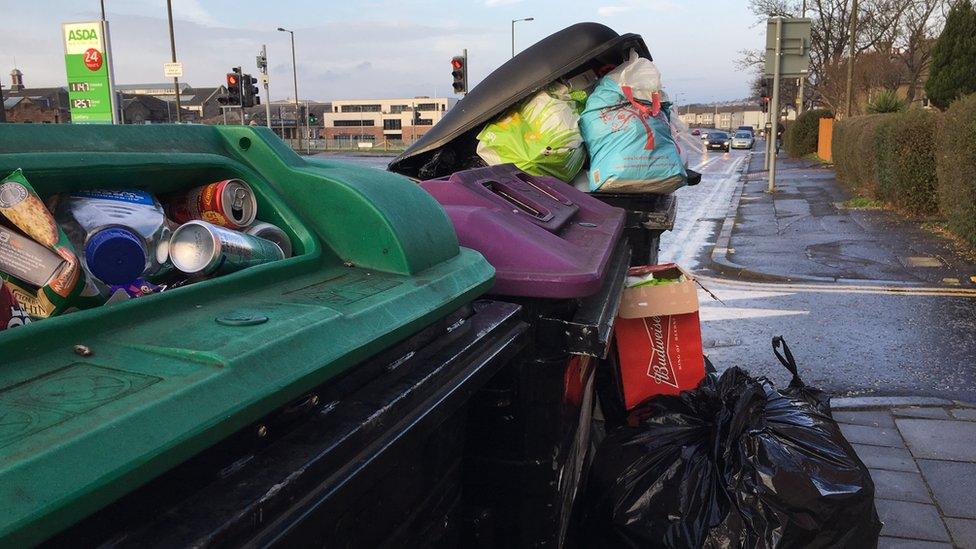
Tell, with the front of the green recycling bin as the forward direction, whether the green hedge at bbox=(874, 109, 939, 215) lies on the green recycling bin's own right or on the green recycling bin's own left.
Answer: on the green recycling bin's own left

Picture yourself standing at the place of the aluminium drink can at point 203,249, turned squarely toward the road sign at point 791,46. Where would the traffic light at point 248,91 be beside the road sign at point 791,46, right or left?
left

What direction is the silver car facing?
toward the camera

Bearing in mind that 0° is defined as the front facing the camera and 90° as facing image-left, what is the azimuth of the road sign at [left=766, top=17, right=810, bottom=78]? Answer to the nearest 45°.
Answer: approximately 180°

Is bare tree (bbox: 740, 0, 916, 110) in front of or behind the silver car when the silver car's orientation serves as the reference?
in front

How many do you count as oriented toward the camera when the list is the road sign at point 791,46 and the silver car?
1

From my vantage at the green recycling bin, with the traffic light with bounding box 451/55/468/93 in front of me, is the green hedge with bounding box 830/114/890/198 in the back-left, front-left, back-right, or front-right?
front-right

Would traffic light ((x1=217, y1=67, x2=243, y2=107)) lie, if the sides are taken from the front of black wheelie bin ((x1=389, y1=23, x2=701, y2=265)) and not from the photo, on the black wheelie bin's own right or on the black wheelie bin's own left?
on the black wheelie bin's own left

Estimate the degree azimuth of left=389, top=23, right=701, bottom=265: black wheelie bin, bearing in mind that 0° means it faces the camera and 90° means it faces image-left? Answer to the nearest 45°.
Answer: approximately 270°

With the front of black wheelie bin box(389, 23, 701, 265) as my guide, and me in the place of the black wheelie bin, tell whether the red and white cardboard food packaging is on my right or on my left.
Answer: on my right

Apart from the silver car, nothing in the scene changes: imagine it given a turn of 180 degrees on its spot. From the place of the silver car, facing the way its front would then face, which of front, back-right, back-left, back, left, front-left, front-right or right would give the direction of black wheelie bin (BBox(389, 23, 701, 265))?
back

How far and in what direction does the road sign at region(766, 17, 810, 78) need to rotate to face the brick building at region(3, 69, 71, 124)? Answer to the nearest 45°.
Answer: approximately 90° to its left

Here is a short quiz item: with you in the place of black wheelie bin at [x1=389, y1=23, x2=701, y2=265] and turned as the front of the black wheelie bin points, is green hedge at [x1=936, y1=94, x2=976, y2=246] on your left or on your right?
on your left

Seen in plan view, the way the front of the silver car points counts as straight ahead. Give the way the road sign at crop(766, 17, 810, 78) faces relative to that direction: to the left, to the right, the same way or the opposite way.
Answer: the opposite way

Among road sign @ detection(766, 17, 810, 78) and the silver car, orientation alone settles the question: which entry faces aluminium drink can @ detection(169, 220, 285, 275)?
the silver car
